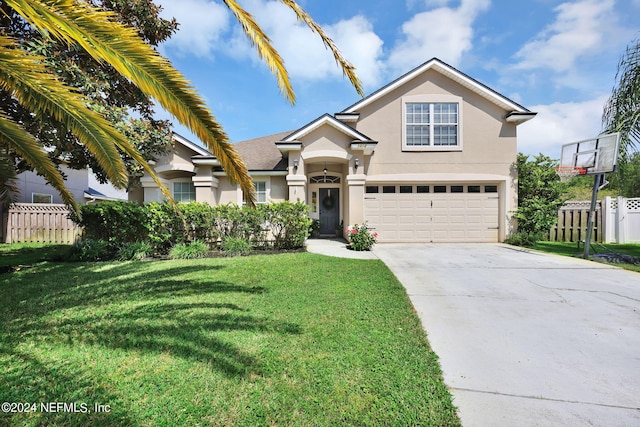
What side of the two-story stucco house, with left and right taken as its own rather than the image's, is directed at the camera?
front

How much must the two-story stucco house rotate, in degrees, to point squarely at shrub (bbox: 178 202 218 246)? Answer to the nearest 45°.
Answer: approximately 90° to its right

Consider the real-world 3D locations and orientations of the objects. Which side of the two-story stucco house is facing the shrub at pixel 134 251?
right

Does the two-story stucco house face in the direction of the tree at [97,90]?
no

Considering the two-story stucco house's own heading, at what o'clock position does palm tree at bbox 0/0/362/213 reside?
The palm tree is roughly at 1 o'clock from the two-story stucco house.

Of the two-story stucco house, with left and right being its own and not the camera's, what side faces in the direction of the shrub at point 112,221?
right

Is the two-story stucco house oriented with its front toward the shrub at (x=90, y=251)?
no

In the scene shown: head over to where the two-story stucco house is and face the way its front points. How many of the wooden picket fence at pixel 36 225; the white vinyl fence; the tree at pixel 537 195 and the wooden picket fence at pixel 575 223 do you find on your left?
3

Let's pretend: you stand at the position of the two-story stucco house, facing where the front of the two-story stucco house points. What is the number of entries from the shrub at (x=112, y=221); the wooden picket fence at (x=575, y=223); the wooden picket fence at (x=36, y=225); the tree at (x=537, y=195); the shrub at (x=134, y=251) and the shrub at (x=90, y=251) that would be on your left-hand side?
2

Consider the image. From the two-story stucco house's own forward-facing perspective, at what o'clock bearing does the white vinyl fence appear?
The white vinyl fence is roughly at 9 o'clock from the two-story stucco house.

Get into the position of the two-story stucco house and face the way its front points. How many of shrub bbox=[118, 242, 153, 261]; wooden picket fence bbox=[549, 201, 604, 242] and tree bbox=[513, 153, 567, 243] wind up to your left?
2

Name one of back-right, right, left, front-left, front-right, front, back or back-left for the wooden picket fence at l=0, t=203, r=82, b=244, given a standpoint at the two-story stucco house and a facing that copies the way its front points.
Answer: right

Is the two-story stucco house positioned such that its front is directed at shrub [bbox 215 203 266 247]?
no

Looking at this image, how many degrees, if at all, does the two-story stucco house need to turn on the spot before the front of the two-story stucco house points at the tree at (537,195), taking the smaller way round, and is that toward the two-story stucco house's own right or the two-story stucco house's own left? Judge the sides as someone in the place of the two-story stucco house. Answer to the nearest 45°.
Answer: approximately 90° to the two-story stucco house's own left
